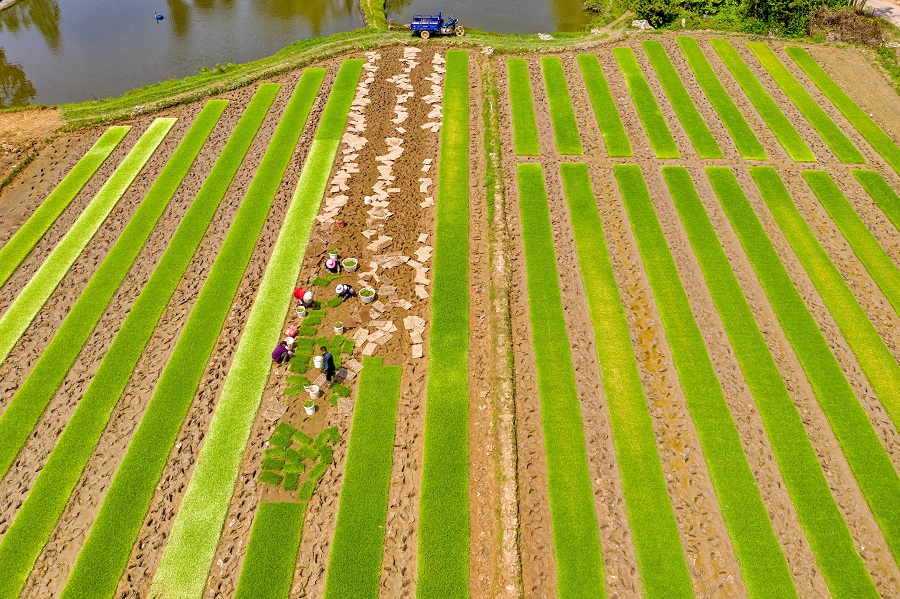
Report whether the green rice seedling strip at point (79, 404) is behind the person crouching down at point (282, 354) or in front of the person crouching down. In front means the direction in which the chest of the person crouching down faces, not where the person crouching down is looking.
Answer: behind

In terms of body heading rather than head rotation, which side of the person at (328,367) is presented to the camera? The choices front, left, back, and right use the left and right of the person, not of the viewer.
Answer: left

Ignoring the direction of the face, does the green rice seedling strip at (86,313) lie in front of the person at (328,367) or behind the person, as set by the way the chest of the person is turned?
in front

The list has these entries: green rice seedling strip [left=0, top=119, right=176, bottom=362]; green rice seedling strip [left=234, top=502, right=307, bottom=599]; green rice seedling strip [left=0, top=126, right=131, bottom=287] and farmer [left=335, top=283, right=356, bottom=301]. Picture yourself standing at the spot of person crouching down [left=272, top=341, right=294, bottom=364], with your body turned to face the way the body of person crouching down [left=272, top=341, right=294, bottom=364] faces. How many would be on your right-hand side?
1

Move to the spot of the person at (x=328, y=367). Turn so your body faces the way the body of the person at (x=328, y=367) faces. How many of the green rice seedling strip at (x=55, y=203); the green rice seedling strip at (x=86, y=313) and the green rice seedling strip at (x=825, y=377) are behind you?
1

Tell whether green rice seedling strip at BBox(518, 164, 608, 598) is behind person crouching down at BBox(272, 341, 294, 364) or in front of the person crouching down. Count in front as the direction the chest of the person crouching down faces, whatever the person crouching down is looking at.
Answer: in front

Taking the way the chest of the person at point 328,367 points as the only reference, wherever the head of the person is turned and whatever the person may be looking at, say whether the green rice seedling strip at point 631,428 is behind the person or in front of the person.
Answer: behind

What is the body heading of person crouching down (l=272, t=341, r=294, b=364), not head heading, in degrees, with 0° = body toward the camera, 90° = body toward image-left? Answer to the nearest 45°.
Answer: approximately 270°
